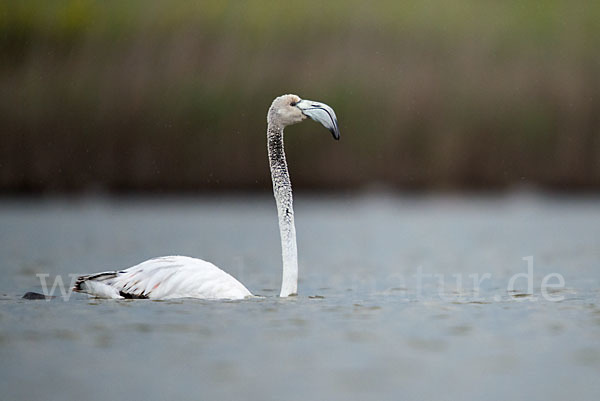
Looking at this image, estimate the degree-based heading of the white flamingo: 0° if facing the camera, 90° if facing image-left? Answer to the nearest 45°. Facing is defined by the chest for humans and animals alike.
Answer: approximately 270°
